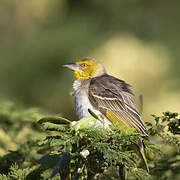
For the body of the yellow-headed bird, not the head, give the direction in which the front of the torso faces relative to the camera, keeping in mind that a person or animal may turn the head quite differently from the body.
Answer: to the viewer's left
